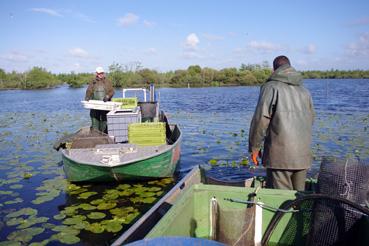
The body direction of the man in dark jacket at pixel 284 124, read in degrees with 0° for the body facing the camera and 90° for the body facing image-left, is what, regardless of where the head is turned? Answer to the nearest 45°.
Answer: approximately 135°

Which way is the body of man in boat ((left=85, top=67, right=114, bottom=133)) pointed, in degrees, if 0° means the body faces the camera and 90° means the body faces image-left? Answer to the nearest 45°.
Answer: approximately 0°

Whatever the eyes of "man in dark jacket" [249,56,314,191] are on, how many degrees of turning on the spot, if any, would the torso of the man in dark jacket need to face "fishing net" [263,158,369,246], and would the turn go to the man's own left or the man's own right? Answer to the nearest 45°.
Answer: approximately 180°

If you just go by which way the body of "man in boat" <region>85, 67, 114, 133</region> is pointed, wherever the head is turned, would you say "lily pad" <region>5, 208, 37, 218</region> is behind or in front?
in front

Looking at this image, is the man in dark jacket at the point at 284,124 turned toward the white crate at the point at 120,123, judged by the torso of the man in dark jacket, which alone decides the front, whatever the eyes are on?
yes

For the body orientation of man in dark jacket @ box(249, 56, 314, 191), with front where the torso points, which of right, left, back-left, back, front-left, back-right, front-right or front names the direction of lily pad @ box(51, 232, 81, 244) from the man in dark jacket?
front-left

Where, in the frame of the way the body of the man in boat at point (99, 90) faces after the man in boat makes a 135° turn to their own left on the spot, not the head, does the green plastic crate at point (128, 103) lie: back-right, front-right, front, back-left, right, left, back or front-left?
front

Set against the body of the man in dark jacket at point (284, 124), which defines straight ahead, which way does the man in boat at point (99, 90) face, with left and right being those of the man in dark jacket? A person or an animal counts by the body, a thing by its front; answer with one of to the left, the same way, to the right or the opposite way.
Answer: the opposite way

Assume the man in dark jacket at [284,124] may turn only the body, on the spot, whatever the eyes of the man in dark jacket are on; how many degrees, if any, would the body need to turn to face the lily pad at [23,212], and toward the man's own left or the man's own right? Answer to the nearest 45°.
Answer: approximately 45° to the man's own left

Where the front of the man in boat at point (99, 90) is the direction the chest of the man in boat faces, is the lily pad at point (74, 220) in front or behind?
in front

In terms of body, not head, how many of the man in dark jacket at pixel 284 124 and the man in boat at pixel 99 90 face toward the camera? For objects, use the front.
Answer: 1
